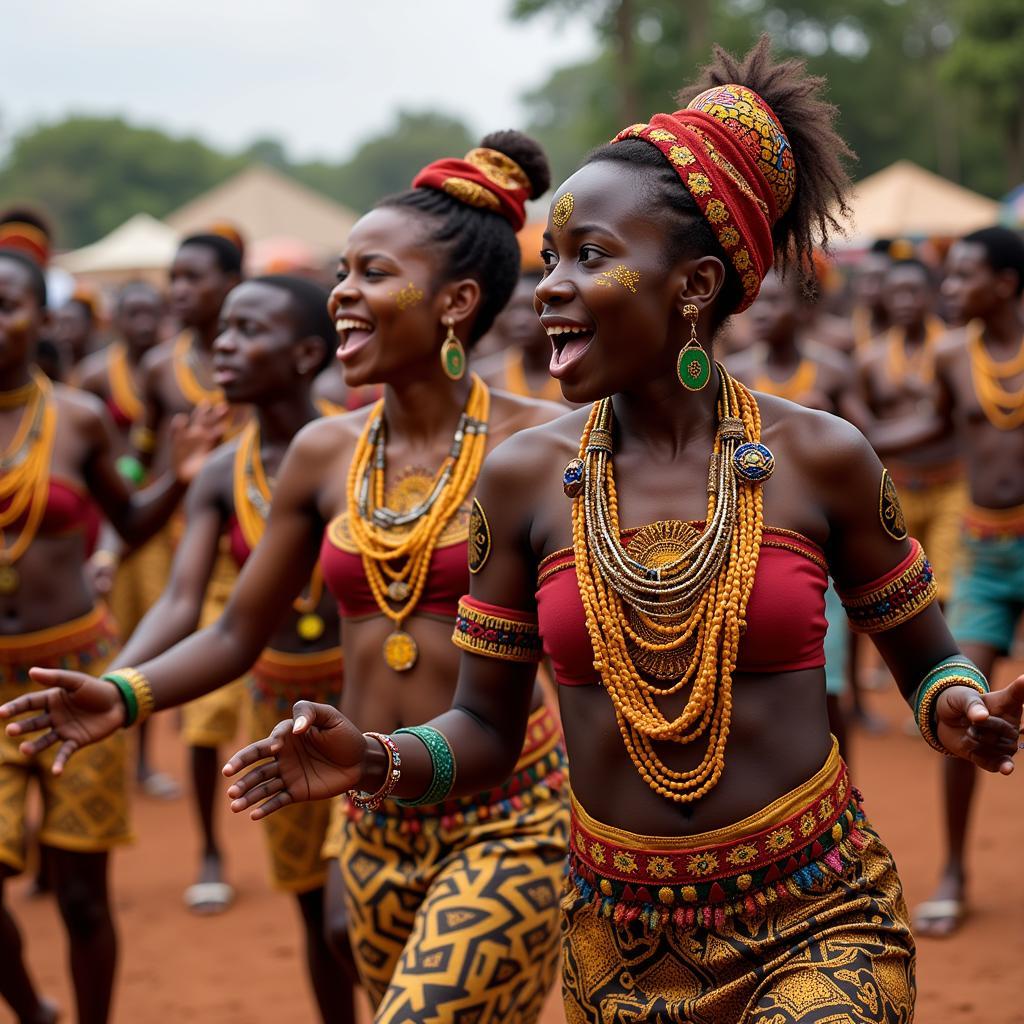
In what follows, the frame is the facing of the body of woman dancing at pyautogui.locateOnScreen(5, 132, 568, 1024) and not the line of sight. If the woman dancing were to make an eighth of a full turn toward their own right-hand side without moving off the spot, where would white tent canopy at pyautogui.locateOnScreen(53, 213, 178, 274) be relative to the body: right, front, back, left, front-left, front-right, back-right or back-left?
right

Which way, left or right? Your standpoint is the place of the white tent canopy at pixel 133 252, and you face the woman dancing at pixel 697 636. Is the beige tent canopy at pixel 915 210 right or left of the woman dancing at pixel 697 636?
left

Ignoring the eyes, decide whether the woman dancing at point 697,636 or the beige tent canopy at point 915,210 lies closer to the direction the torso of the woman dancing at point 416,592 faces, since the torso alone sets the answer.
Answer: the woman dancing

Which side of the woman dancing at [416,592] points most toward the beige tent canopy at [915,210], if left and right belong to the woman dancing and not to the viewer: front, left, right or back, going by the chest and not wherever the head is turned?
back

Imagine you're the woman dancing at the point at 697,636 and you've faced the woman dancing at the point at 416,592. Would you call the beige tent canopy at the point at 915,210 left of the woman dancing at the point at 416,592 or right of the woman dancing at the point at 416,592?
right

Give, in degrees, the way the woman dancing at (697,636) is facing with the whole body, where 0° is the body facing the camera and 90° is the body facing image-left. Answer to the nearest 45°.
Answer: approximately 45°

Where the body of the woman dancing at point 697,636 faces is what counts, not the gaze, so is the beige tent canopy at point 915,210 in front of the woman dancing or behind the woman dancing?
behind

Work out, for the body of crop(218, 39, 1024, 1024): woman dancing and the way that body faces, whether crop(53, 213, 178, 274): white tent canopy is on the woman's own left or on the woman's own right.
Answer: on the woman's own right

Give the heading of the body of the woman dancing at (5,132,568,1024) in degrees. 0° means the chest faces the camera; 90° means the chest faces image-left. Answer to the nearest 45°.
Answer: approximately 45°
